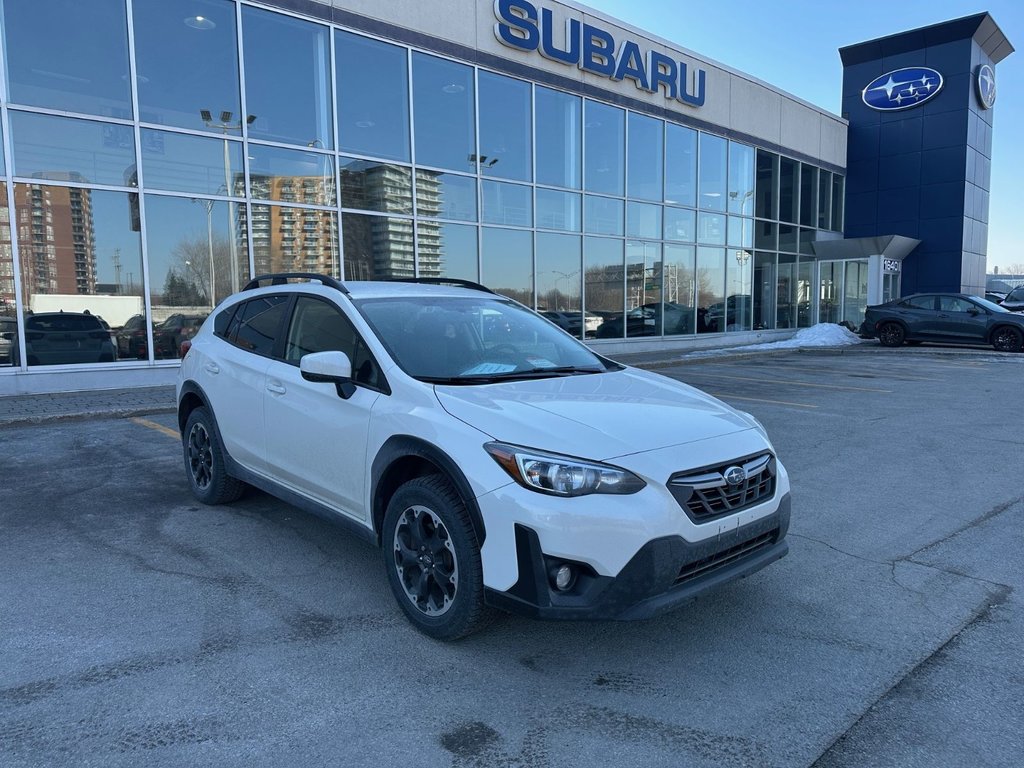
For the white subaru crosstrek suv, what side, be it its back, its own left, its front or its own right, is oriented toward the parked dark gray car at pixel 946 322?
left

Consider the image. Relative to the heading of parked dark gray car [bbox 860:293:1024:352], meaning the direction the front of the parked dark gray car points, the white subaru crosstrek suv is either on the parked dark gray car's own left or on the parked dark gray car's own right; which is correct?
on the parked dark gray car's own right

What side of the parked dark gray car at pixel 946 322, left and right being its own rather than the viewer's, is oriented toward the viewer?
right
